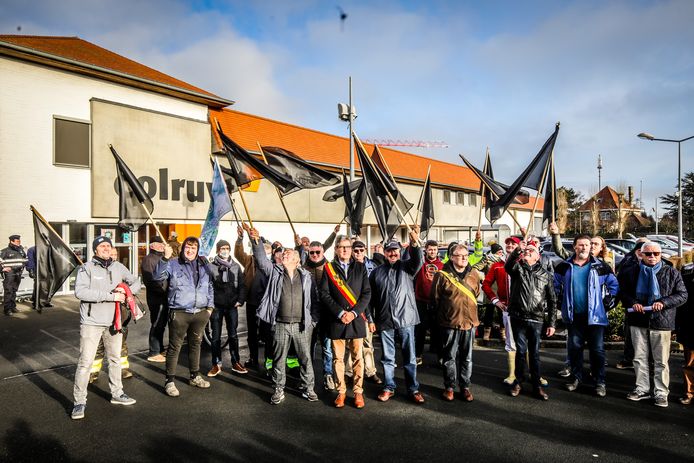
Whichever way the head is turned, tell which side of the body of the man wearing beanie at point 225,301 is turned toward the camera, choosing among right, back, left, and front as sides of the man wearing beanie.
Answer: front

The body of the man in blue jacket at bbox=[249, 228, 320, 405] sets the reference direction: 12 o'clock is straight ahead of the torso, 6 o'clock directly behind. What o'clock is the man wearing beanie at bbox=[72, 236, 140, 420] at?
The man wearing beanie is roughly at 3 o'clock from the man in blue jacket.

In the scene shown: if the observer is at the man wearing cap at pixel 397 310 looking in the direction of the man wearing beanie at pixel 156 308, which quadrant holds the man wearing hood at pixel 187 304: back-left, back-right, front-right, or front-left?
front-left

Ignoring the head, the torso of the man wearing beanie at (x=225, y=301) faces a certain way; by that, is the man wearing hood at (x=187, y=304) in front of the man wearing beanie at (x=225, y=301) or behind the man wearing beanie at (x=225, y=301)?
in front

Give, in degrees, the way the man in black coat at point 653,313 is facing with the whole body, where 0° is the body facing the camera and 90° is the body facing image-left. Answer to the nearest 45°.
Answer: approximately 0°

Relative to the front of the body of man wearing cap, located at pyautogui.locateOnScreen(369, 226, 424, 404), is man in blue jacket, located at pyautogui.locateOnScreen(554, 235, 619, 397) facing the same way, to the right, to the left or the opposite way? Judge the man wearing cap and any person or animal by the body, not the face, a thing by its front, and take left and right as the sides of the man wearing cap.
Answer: the same way

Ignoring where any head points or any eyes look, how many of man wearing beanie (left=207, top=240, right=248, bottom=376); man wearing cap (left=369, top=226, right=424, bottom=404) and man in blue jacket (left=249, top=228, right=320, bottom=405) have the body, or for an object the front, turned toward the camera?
3

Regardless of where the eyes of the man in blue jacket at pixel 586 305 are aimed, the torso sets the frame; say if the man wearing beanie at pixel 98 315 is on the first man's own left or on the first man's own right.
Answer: on the first man's own right

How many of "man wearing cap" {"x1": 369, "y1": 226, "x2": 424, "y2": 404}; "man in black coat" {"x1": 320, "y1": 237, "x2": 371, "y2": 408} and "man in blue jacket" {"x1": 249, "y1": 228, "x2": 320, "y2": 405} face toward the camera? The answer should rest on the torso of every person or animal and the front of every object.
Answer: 3

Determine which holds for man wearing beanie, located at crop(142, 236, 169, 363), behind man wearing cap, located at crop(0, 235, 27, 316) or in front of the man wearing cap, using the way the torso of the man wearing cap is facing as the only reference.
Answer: in front

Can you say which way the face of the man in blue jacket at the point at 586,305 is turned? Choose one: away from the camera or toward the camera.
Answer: toward the camera

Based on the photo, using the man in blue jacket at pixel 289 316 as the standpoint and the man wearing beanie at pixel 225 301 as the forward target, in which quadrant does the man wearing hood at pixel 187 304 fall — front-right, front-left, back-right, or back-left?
front-left

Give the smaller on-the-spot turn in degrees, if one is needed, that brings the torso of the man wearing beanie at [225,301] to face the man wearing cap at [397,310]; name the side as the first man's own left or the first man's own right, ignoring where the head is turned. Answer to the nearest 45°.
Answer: approximately 45° to the first man's own left

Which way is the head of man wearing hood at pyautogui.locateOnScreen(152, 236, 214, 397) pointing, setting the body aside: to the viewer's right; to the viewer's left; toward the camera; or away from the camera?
toward the camera

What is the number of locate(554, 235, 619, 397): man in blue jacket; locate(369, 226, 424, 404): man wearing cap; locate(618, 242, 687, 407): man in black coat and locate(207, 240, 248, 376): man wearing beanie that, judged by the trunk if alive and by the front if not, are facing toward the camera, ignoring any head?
4

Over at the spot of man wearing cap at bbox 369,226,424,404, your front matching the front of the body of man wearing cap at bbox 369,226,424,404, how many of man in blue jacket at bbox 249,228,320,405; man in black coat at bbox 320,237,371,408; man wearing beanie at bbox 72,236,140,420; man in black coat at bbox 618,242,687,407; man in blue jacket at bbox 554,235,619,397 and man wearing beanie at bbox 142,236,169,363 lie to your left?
2

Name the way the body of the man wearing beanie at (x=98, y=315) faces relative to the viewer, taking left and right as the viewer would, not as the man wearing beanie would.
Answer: facing the viewer and to the right of the viewer

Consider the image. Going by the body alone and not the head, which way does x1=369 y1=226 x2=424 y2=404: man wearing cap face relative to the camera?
toward the camera
